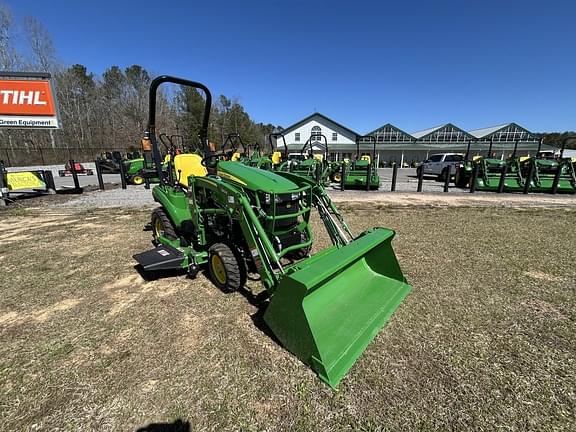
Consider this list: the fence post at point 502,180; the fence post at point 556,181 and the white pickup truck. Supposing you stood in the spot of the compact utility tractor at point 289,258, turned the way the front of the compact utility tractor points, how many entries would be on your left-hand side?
3

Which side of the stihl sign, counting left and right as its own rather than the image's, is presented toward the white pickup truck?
left

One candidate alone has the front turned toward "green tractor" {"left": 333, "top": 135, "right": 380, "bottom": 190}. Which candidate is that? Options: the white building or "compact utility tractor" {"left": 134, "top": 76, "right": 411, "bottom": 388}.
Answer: the white building

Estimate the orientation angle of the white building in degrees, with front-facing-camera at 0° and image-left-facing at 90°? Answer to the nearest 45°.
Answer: approximately 0°

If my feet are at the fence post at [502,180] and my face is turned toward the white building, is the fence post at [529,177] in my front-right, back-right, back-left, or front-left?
back-right

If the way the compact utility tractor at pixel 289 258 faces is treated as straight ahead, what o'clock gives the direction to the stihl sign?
The stihl sign is roughly at 6 o'clock from the compact utility tractor.

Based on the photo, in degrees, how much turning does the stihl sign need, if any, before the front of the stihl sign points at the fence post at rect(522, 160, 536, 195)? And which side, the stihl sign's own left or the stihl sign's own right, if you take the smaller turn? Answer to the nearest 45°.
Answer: approximately 45° to the stihl sign's own left

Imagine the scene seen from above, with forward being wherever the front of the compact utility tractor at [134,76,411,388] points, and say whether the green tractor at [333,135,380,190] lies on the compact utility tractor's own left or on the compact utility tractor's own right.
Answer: on the compact utility tractor's own left

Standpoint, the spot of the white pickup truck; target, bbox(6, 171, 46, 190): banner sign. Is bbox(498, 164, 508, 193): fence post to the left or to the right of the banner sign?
left

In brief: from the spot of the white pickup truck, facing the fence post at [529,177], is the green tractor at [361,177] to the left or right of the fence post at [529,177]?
right
